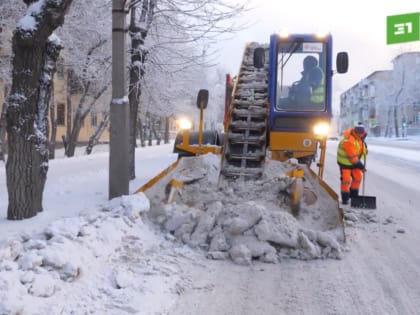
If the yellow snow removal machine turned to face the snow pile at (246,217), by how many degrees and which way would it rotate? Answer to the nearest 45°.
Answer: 0° — it already faces it

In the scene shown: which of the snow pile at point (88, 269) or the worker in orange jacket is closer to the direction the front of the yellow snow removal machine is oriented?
the snow pile

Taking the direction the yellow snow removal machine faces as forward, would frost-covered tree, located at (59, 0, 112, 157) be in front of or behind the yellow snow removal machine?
behind

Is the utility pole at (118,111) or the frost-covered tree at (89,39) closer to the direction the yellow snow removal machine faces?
the utility pole

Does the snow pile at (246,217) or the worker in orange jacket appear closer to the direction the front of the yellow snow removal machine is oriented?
the snow pile

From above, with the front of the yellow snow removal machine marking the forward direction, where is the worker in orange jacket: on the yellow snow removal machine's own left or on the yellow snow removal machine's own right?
on the yellow snow removal machine's own left

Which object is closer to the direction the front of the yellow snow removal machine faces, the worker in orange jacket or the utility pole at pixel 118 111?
the utility pole

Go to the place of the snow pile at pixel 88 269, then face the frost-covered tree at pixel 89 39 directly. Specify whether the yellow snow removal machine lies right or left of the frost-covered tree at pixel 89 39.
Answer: right

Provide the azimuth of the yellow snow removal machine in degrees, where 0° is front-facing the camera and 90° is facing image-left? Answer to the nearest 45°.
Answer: approximately 0°

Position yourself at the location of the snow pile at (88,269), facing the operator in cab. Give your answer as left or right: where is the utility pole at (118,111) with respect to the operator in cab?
left

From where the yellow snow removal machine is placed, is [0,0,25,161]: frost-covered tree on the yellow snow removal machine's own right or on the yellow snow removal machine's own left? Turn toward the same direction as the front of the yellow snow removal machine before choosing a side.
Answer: on the yellow snow removal machine's own right

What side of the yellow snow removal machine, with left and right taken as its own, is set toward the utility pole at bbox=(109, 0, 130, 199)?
right
